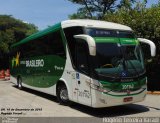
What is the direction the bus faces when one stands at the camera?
facing the viewer and to the right of the viewer
